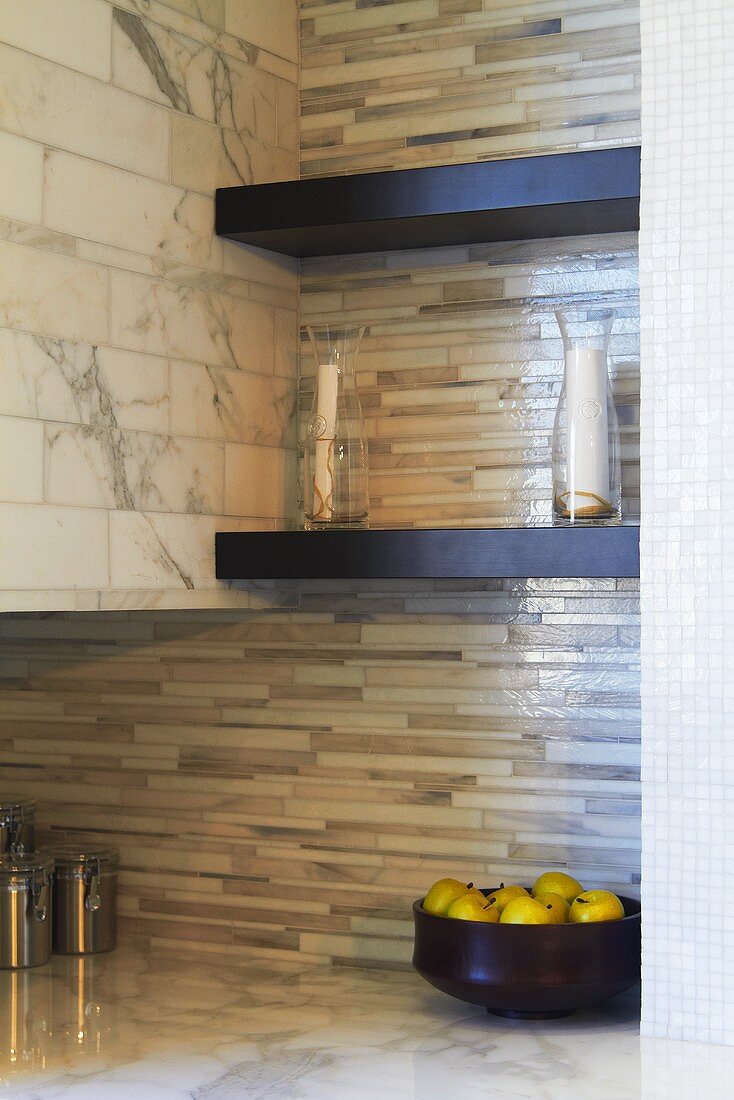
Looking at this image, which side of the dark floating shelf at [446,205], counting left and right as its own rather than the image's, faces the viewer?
front

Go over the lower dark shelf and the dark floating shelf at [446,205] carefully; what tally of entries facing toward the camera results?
2

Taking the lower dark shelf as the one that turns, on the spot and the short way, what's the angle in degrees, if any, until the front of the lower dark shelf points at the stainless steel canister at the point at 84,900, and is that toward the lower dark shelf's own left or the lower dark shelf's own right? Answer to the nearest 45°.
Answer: approximately 135° to the lower dark shelf's own right

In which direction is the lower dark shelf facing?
toward the camera
